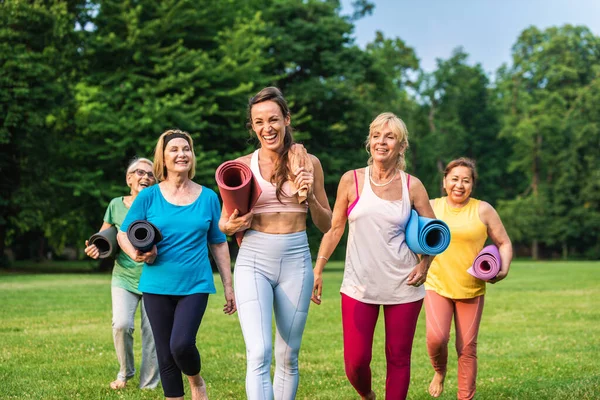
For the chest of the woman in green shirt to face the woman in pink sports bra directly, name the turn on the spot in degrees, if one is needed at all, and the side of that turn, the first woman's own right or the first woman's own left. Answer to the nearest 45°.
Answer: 0° — they already face them

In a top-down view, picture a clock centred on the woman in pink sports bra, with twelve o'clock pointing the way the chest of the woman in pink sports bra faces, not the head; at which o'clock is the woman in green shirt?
The woman in green shirt is roughly at 5 o'clock from the woman in pink sports bra.

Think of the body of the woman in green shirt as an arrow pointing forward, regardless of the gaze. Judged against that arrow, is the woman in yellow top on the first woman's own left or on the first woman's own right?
on the first woman's own left

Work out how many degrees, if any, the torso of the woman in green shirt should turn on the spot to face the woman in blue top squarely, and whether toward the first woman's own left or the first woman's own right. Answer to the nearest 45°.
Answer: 0° — they already face them

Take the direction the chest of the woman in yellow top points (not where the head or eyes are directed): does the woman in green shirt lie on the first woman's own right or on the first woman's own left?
on the first woman's own right

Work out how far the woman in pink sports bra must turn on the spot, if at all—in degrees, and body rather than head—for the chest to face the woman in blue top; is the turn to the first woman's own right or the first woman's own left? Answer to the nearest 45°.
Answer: approximately 135° to the first woman's own right

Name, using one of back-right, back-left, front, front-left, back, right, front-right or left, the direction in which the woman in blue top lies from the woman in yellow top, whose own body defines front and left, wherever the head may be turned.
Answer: front-right

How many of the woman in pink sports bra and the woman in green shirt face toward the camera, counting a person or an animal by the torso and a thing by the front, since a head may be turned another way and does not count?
2

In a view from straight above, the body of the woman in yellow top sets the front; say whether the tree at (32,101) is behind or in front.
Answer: behind

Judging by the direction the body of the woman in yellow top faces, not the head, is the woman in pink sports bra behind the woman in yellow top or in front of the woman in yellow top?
in front
